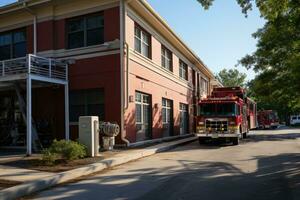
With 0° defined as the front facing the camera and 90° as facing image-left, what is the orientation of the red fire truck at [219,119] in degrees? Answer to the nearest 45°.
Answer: approximately 0°

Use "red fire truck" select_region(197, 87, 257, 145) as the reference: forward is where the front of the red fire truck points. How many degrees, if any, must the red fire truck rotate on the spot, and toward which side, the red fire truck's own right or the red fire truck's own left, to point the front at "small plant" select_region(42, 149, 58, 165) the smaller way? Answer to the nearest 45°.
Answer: approximately 45° to the red fire truck's own right

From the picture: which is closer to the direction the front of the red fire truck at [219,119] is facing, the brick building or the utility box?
the utility box

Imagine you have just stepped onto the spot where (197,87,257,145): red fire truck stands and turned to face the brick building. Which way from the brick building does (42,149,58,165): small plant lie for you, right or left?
left

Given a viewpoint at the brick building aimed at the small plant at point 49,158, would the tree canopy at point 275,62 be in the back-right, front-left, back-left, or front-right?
back-left
